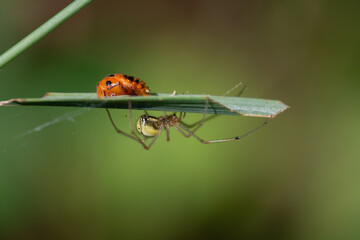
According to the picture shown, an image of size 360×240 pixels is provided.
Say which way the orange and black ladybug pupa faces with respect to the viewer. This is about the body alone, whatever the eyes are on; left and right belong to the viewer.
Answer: facing to the left of the viewer
